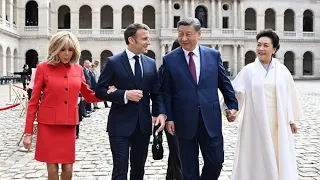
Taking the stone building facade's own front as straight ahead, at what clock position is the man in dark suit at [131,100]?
The man in dark suit is roughly at 12 o'clock from the stone building facade.

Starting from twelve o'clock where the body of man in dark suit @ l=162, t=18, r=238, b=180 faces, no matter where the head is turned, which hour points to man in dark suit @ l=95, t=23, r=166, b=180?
man in dark suit @ l=95, t=23, r=166, b=180 is roughly at 3 o'clock from man in dark suit @ l=162, t=18, r=238, b=180.

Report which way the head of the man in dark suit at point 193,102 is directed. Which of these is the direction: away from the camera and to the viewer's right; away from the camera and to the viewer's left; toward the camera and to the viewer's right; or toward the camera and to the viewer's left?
toward the camera and to the viewer's left

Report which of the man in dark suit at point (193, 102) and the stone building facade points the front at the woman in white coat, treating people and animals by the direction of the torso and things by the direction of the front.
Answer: the stone building facade

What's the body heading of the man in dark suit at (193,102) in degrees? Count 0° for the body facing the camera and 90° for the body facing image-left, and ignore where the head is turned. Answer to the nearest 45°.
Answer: approximately 0°

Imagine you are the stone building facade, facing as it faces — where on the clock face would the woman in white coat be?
The woman in white coat is roughly at 12 o'clock from the stone building facade.

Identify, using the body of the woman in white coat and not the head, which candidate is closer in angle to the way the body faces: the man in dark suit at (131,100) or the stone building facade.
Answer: the man in dark suit

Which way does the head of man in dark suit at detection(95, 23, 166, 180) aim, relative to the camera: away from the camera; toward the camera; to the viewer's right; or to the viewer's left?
to the viewer's right

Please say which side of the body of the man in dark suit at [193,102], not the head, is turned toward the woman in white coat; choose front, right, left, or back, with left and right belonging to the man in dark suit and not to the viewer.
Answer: left

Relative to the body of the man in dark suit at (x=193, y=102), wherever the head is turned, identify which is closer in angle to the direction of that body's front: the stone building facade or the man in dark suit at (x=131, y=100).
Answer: the man in dark suit
